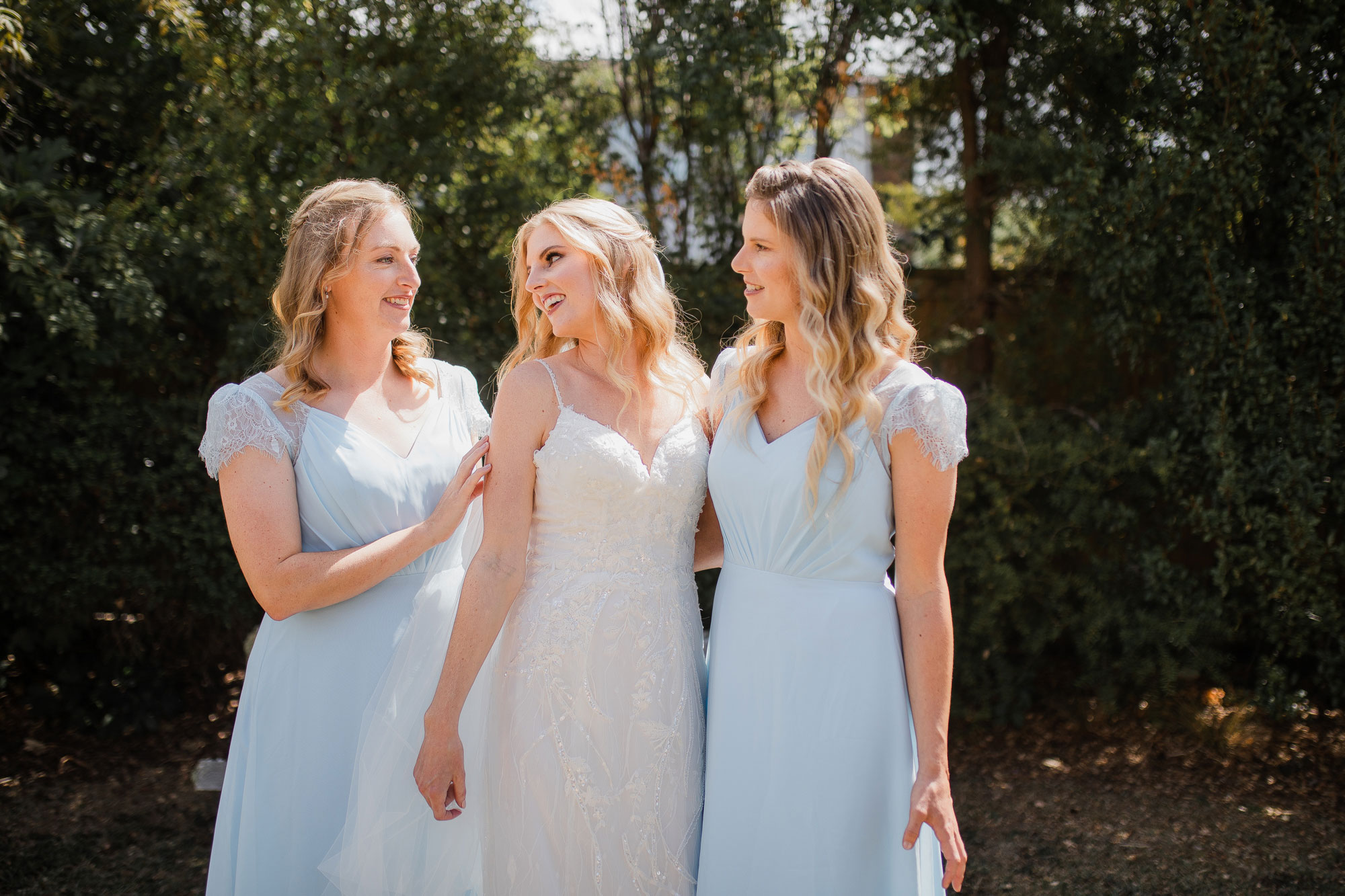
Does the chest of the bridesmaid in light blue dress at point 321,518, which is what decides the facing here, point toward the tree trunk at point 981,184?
no

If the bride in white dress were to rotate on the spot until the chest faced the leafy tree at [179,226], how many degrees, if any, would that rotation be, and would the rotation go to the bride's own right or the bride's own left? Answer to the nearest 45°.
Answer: approximately 180°

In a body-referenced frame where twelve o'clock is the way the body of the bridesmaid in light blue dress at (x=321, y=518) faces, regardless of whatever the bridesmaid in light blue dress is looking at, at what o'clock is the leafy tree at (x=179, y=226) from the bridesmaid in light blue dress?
The leafy tree is roughly at 7 o'clock from the bridesmaid in light blue dress.

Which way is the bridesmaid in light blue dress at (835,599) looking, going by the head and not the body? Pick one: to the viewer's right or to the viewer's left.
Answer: to the viewer's left

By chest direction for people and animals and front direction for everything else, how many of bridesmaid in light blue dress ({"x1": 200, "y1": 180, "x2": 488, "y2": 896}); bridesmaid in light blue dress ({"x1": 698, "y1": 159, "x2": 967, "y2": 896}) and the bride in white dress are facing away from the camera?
0

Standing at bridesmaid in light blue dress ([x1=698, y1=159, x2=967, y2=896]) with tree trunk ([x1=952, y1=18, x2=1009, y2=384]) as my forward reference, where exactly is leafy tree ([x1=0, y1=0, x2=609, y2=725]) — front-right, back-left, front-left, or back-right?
front-left

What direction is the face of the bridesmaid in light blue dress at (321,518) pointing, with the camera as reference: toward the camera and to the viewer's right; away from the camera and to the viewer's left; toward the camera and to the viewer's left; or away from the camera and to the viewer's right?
toward the camera and to the viewer's right

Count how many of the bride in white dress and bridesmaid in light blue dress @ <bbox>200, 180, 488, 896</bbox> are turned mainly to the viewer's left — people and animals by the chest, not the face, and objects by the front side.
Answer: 0

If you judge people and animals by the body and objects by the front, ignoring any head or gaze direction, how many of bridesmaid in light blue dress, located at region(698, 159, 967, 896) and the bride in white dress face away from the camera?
0

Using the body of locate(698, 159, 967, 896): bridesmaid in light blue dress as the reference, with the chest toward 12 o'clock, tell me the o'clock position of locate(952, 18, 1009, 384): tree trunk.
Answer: The tree trunk is roughly at 5 o'clock from the bridesmaid in light blue dress.

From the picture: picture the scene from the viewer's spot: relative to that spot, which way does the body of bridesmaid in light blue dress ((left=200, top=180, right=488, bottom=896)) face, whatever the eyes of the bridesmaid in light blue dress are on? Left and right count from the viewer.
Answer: facing the viewer and to the right of the viewer

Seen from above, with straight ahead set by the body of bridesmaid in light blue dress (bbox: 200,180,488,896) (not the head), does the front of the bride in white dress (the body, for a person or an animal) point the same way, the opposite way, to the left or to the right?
the same way
